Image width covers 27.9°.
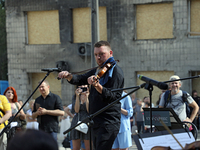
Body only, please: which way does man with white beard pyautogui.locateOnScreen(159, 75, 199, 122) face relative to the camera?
toward the camera

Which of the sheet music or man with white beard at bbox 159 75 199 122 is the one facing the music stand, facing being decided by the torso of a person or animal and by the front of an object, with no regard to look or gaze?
the man with white beard

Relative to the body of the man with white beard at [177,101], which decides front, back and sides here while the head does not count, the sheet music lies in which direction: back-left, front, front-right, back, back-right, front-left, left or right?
front

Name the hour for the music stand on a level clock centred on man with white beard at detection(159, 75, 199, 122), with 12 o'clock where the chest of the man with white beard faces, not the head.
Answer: The music stand is roughly at 12 o'clock from the man with white beard.
